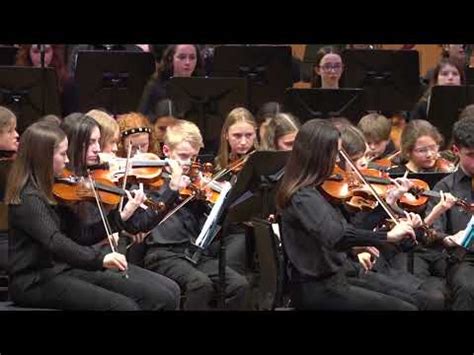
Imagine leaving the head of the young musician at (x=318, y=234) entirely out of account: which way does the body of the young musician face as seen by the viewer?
to the viewer's right

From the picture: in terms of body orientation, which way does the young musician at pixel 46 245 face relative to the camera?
to the viewer's right

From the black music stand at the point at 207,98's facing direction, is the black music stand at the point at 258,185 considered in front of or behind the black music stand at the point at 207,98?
behind

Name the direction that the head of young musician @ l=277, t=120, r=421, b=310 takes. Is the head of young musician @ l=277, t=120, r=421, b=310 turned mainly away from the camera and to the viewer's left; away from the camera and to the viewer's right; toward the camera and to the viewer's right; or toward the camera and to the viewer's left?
away from the camera and to the viewer's right

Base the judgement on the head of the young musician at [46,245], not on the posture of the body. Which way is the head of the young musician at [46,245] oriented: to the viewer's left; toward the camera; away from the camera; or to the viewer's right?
to the viewer's right

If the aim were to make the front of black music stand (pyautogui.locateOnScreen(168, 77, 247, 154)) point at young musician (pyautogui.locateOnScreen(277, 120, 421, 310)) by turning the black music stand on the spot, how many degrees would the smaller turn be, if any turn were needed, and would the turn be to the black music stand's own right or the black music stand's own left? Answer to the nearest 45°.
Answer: approximately 135° to the black music stand's own right

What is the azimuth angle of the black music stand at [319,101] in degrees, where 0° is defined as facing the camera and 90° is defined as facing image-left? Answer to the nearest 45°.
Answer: approximately 180°

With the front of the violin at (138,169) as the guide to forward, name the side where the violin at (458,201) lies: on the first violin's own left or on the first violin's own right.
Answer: on the first violin's own left

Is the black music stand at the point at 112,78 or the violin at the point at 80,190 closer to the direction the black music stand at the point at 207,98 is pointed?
the black music stand
